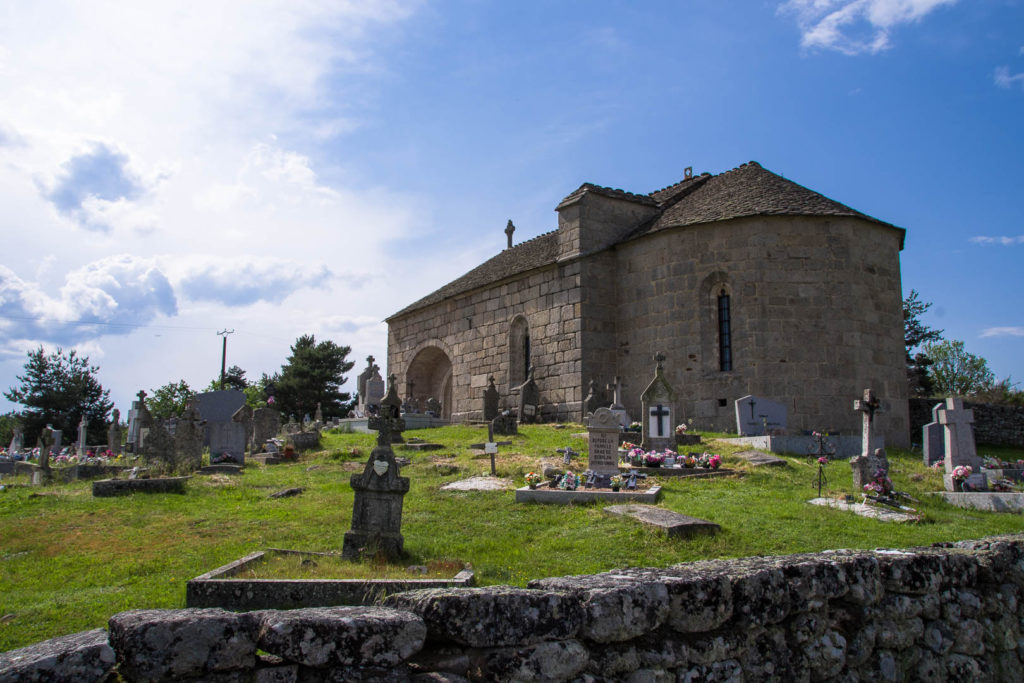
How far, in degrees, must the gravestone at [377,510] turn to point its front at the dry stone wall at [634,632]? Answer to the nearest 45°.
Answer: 0° — it already faces it

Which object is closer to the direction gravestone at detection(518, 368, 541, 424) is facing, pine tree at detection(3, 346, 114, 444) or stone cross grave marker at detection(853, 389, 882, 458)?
the stone cross grave marker

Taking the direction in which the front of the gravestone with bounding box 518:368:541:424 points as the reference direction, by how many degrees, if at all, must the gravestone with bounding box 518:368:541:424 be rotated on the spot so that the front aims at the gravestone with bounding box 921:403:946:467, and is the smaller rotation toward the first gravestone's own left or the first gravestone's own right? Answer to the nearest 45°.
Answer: approximately 45° to the first gravestone's own left

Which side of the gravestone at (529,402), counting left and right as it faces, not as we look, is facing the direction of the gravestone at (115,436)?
right

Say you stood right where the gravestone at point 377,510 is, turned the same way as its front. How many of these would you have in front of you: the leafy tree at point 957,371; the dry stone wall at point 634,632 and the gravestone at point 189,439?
1

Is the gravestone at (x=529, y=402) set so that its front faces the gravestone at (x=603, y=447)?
yes

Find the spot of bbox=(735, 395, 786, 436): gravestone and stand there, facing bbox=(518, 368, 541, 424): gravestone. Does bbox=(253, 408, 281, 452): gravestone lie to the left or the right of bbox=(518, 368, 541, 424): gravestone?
left

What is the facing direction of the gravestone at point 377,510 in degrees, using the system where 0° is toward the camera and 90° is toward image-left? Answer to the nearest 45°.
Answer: approximately 0°

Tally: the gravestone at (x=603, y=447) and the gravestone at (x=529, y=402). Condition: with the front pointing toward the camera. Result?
2

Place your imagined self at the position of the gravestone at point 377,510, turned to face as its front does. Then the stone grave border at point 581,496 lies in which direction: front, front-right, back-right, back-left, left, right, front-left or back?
back-left

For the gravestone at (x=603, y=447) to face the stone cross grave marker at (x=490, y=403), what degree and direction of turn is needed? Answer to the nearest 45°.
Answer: approximately 180°

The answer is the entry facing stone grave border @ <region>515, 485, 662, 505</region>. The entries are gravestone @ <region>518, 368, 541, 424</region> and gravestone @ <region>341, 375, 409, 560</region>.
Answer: gravestone @ <region>518, 368, 541, 424</region>

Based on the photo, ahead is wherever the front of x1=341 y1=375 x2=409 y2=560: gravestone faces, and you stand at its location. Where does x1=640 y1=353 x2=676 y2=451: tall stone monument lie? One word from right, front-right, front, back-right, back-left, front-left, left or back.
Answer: back-left

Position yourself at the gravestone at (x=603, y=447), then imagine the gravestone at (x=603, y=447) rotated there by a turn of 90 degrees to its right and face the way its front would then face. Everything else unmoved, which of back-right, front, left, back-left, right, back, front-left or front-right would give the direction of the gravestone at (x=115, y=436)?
front-right
